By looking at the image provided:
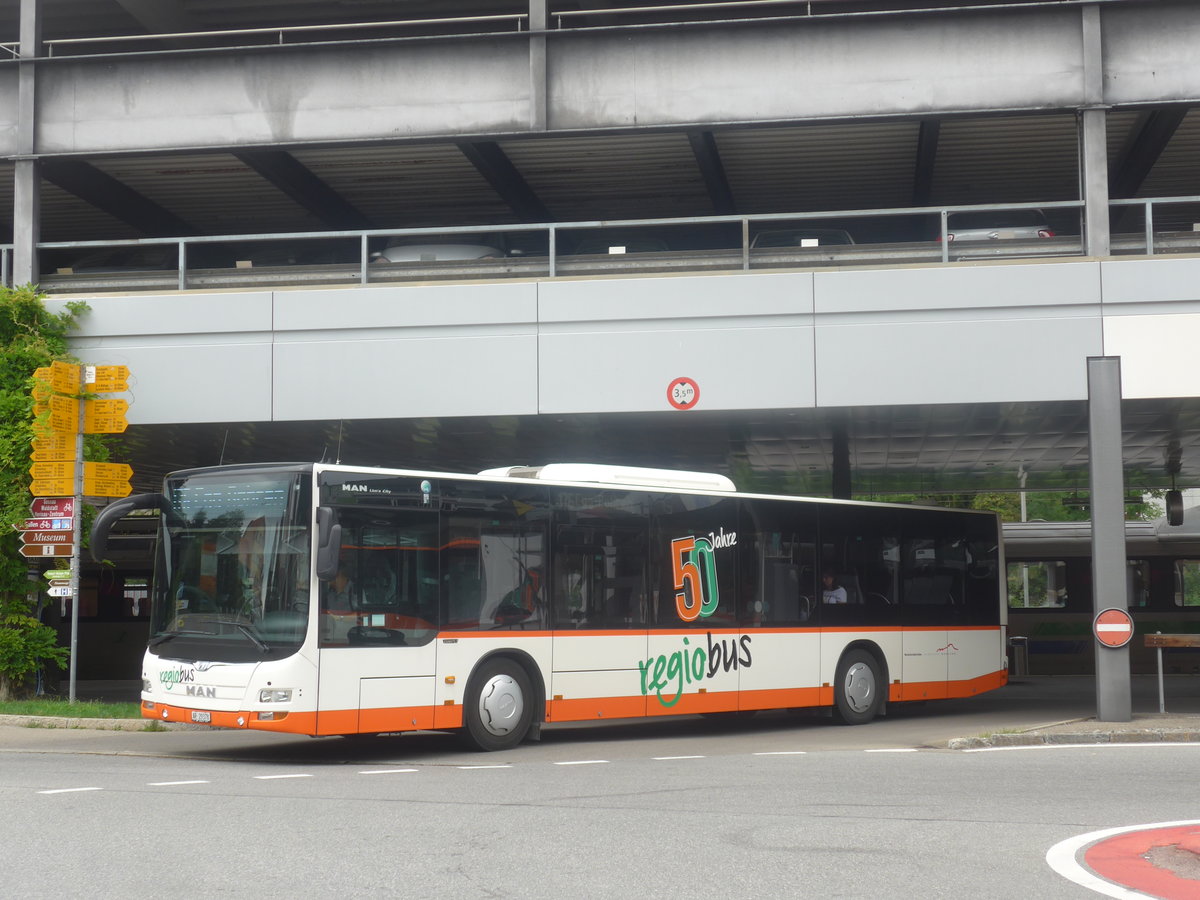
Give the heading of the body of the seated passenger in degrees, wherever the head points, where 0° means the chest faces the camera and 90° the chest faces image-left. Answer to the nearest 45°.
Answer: approximately 45°

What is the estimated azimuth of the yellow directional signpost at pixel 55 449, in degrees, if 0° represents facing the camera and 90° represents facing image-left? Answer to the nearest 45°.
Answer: approximately 0°

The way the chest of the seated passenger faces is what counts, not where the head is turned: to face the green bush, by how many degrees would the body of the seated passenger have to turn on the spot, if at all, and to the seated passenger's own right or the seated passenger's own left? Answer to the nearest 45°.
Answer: approximately 45° to the seated passenger's own right

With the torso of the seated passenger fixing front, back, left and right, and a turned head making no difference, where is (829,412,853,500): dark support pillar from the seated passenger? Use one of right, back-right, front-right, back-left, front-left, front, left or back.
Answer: back-right

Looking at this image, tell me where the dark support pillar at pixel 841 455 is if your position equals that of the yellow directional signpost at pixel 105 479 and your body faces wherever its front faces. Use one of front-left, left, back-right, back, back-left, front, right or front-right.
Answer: left

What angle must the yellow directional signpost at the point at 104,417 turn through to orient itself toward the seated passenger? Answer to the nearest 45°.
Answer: approximately 90° to its left
